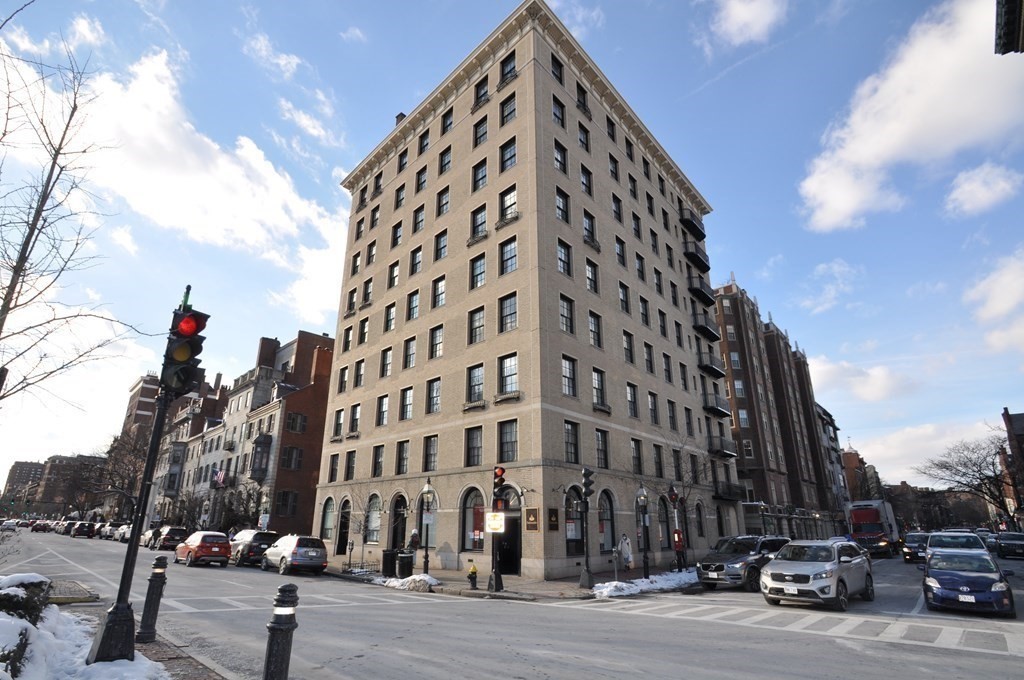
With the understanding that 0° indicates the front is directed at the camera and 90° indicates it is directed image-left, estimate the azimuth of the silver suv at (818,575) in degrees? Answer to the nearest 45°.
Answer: approximately 45°

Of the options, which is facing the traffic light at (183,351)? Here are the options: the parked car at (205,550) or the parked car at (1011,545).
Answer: the parked car at (1011,545)

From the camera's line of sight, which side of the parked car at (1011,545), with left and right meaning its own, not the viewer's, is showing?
front

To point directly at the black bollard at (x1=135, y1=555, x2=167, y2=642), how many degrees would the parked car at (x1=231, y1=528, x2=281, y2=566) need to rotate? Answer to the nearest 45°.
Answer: approximately 135° to its left

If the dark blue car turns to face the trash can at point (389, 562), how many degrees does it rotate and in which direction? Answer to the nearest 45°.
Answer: approximately 90° to its right

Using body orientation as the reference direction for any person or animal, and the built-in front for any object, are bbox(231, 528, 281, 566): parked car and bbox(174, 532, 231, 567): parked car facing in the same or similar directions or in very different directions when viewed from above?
same or similar directions

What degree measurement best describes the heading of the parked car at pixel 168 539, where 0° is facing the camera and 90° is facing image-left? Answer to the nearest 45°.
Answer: approximately 135°

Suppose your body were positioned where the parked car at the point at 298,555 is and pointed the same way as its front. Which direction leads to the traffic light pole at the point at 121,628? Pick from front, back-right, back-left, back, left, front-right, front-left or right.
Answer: back-left

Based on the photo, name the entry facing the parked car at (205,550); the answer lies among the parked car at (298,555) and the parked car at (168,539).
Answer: the parked car at (298,555)

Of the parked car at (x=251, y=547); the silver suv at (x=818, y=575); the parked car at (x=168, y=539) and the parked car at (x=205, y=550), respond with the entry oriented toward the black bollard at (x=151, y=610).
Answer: the silver suv

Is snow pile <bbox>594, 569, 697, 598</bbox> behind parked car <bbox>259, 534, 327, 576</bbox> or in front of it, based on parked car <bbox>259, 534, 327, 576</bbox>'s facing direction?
behind

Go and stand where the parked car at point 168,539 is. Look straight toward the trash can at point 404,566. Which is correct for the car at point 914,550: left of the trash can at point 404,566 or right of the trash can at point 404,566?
left

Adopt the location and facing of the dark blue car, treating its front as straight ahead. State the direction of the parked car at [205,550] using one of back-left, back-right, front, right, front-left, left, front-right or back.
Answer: right

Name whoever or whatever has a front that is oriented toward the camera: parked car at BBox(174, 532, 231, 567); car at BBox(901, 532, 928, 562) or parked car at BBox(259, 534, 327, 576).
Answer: car at BBox(901, 532, 928, 562)

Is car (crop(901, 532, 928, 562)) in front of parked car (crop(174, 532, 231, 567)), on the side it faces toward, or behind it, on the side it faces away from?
behind

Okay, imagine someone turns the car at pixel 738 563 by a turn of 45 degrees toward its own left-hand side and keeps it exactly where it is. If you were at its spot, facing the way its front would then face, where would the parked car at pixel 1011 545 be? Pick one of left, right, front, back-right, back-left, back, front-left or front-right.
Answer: back-left

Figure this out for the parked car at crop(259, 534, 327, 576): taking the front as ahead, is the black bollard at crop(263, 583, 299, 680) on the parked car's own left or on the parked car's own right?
on the parked car's own left
